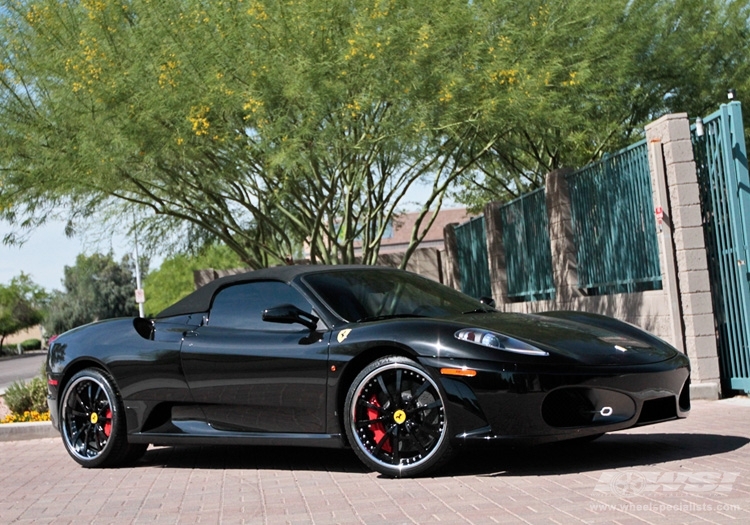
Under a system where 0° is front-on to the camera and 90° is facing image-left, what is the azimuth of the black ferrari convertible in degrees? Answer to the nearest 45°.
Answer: approximately 315°

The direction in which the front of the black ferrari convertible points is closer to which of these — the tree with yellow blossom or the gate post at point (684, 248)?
the gate post

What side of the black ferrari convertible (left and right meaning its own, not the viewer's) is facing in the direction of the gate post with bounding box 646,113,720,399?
left

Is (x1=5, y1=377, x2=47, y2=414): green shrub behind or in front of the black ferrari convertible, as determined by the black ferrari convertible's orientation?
behind

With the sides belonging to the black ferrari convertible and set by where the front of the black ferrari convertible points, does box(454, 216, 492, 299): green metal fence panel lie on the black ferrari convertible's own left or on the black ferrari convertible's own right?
on the black ferrari convertible's own left

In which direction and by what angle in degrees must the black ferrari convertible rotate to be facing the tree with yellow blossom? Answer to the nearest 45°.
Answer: approximately 135° to its left

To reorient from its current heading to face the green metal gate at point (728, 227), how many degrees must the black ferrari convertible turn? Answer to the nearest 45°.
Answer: approximately 90° to its left

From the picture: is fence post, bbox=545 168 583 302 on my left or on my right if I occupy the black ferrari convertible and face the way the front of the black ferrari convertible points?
on my left

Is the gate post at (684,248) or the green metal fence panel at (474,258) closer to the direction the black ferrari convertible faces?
the gate post
